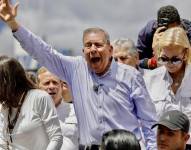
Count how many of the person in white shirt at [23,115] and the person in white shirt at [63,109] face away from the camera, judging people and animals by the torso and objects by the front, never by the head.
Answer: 0

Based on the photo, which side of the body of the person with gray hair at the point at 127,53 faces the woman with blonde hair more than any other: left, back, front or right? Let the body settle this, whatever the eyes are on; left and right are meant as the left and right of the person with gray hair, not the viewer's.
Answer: left

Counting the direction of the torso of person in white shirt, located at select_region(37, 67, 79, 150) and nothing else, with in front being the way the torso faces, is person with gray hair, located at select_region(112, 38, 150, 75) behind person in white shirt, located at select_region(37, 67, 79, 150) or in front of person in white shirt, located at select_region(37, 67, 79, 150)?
behind

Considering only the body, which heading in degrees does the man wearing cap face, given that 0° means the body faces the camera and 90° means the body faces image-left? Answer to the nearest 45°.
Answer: approximately 45°

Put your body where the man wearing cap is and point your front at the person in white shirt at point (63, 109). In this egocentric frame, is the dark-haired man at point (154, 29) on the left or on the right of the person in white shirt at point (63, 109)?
right

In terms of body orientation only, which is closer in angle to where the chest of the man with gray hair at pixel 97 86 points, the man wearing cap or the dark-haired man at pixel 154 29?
the man wearing cap

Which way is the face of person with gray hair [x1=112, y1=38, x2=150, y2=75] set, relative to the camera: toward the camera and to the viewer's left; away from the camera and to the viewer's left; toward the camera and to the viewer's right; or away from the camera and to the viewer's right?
toward the camera and to the viewer's left

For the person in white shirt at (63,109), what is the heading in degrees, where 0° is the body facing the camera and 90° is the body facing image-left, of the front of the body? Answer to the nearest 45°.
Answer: approximately 45°

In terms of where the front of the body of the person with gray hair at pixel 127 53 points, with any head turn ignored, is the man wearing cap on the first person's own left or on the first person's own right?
on the first person's own left
